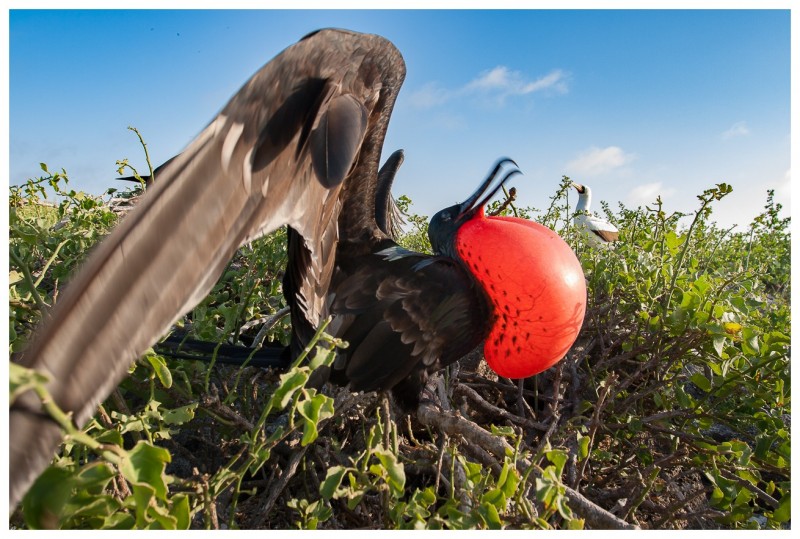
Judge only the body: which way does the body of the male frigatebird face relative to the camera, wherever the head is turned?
to the viewer's right
